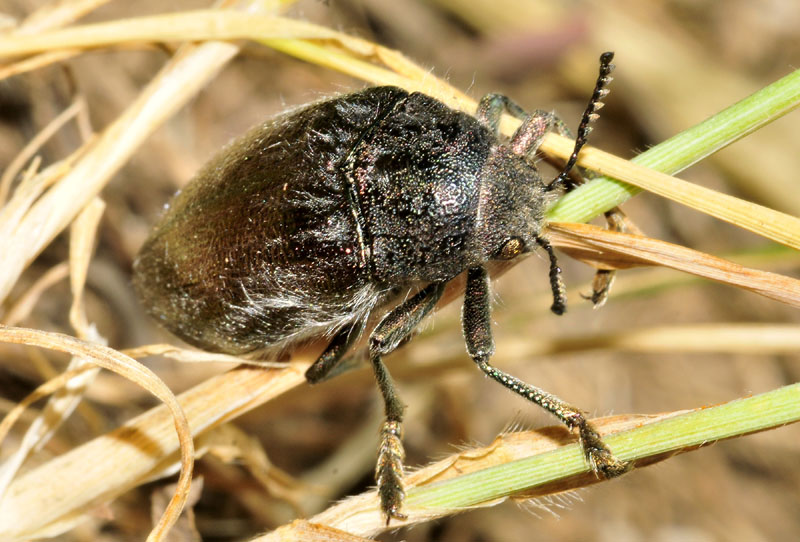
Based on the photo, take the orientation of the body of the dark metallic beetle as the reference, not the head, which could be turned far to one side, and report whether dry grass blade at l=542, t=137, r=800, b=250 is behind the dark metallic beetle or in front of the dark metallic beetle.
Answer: in front

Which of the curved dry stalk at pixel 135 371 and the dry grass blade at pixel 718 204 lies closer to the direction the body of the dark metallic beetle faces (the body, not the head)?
the dry grass blade

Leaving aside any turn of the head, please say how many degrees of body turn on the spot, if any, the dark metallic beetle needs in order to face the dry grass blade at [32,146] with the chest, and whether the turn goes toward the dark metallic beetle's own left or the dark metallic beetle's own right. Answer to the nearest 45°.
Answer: approximately 180°

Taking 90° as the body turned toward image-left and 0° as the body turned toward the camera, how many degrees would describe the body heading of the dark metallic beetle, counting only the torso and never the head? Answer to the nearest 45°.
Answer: approximately 270°

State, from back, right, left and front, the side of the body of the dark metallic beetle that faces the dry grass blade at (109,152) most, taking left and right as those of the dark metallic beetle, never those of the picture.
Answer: back
